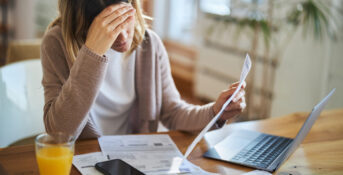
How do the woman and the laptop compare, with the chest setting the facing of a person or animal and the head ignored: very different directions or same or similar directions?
very different directions

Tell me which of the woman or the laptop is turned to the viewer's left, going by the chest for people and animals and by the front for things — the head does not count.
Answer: the laptop

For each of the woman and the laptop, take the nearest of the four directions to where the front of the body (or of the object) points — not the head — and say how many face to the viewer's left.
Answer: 1

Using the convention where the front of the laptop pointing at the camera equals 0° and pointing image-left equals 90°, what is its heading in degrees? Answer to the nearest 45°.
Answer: approximately 90°

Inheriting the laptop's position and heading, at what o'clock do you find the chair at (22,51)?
The chair is roughly at 1 o'clock from the laptop.

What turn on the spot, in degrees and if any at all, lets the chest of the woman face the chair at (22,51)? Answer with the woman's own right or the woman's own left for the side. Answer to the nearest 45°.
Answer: approximately 180°

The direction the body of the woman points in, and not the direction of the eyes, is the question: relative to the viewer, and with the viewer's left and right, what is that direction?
facing the viewer and to the right of the viewer

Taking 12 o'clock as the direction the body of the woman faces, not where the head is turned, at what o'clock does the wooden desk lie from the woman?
The wooden desk is roughly at 11 o'clock from the woman.

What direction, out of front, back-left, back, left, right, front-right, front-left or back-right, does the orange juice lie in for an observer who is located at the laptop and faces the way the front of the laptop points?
front-left
